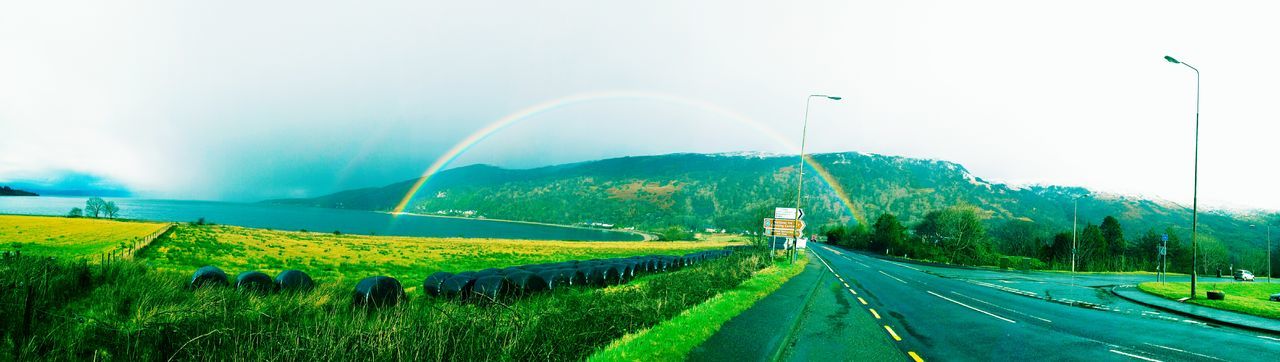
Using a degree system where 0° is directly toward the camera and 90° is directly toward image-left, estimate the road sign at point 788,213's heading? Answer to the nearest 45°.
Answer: approximately 0°

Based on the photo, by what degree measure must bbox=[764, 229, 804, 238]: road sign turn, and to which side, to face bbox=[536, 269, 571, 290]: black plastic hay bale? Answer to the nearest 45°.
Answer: approximately 45° to its right

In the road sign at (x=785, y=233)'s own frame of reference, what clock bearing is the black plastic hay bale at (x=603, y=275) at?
The black plastic hay bale is roughly at 1 o'clock from the road sign.

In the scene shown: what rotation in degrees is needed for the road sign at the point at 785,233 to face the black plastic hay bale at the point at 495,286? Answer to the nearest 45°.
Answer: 0° — it already faces it

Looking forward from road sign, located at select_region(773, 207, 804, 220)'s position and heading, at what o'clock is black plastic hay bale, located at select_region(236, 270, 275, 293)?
The black plastic hay bale is roughly at 1 o'clock from the road sign.

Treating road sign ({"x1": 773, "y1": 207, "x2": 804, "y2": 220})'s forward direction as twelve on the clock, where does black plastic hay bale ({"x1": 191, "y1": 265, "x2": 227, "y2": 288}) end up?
The black plastic hay bale is roughly at 1 o'clock from the road sign.

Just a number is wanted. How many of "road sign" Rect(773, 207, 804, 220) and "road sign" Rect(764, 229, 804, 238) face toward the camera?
2
